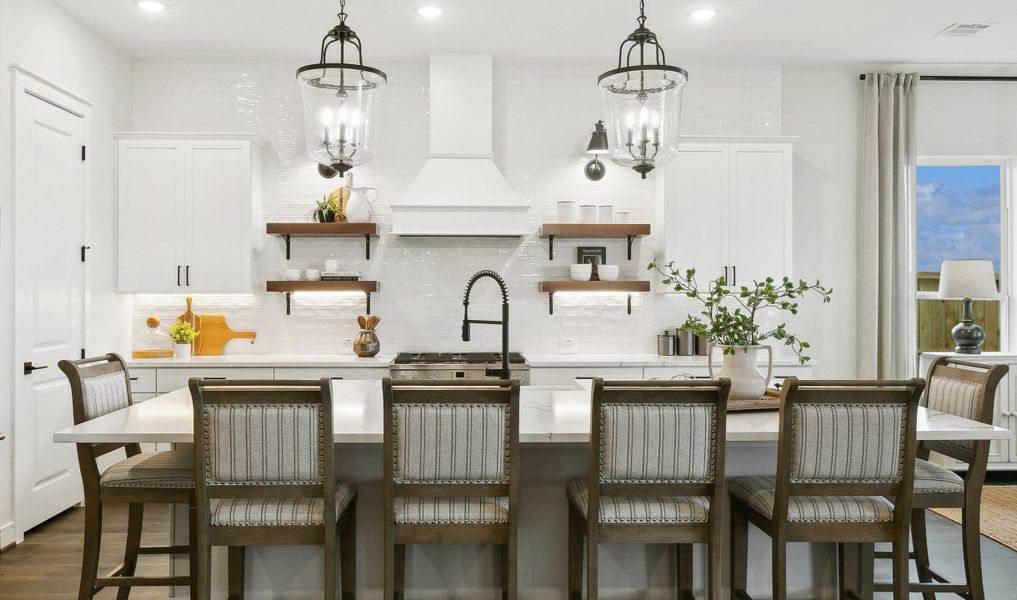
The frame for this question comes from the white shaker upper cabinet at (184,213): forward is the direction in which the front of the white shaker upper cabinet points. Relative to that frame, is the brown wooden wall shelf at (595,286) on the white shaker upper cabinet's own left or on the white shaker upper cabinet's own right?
on the white shaker upper cabinet's own left

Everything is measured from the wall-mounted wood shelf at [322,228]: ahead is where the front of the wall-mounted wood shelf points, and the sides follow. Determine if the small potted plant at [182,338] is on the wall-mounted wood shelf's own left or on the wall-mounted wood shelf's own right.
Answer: on the wall-mounted wood shelf's own right

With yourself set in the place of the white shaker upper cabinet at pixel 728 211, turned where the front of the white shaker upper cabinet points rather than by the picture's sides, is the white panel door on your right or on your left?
on your right

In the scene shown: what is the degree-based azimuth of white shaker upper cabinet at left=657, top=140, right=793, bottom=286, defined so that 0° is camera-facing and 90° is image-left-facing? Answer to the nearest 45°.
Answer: approximately 0°

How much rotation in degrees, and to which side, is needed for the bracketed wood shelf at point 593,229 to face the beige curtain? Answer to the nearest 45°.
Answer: approximately 90° to its left

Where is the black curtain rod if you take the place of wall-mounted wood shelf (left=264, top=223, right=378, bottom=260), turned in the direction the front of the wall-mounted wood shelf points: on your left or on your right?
on your left
